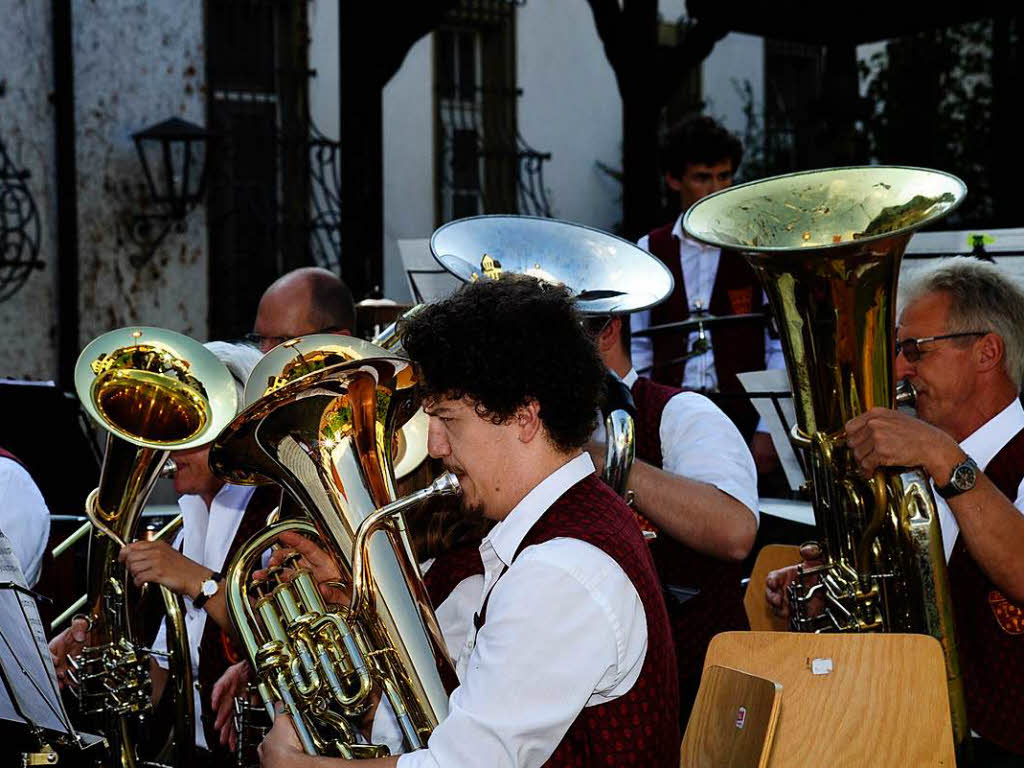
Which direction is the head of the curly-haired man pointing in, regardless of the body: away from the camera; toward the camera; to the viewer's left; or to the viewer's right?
to the viewer's left

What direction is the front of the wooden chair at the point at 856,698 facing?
away from the camera

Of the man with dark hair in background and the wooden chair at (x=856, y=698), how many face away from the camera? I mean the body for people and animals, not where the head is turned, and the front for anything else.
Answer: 1

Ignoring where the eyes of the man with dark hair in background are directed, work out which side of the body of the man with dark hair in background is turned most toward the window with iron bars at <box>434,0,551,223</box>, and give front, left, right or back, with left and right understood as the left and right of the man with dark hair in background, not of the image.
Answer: back

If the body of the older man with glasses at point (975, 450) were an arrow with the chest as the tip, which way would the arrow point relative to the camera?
to the viewer's left

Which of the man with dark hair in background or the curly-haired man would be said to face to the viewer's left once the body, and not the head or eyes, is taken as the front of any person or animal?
the curly-haired man

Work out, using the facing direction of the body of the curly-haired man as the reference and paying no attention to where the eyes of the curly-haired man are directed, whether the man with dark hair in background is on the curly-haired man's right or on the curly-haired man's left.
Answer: on the curly-haired man's right

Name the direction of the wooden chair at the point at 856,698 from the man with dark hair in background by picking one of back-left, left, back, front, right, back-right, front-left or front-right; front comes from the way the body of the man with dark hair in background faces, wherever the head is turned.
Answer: front

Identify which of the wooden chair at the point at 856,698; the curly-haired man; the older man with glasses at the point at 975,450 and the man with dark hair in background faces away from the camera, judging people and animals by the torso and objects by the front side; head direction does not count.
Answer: the wooden chair

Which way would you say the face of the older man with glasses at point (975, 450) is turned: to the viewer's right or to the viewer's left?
to the viewer's left

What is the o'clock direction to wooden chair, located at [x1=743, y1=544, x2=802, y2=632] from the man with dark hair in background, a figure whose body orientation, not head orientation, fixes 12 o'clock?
The wooden chair is roughly at 12 o'clock from the man with dark hair in background.

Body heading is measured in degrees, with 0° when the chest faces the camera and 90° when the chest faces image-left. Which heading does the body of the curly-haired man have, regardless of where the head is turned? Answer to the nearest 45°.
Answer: approximately 90°

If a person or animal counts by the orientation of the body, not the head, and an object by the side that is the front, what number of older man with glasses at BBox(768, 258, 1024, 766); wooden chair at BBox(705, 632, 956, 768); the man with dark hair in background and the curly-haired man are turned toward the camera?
1

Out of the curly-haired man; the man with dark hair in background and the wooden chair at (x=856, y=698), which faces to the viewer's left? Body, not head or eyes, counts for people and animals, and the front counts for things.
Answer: the curly-haired man

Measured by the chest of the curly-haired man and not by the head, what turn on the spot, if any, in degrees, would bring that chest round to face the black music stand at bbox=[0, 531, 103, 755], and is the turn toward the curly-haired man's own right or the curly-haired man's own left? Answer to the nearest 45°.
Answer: approximately 45° to the curly-haired man's own right

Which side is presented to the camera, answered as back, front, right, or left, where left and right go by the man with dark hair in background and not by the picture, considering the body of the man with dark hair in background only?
front
